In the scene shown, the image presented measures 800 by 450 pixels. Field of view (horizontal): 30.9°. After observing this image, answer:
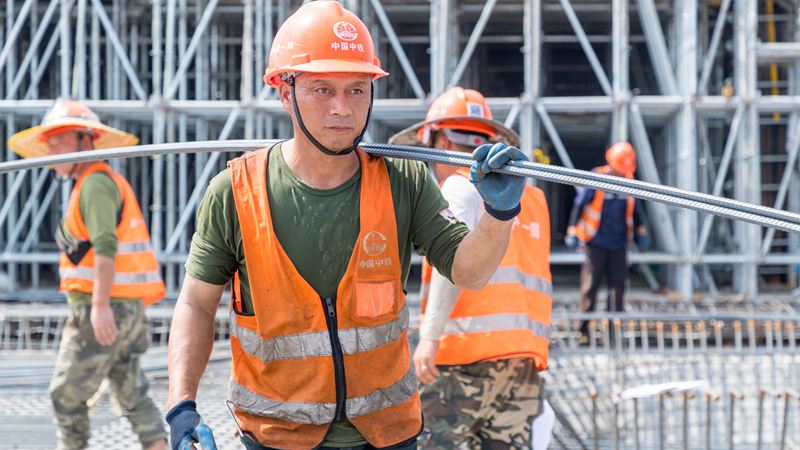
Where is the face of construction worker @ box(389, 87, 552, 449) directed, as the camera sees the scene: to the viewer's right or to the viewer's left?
to the viewer's left

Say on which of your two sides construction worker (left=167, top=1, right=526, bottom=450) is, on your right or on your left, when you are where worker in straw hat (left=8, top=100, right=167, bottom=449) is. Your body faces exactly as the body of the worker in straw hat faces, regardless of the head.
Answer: on your left

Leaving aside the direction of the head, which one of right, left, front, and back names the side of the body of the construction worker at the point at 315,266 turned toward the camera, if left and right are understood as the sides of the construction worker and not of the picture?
front

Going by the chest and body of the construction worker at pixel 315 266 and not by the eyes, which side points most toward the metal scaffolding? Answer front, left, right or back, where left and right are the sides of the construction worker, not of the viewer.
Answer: back

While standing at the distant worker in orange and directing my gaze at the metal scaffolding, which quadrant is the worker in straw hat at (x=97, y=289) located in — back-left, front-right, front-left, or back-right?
back-left
